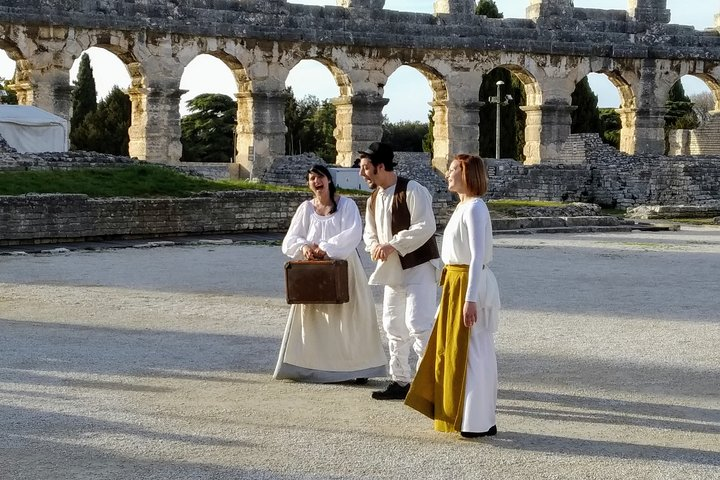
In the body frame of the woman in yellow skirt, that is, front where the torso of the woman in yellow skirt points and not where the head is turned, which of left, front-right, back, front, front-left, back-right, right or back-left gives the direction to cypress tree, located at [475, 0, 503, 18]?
right

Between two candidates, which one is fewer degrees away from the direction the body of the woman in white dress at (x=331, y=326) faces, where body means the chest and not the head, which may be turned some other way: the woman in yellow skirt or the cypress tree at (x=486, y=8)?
the woman in yellow skirt

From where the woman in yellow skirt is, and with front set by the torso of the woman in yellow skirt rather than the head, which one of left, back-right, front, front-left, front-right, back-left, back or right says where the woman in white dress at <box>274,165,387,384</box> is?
front-right

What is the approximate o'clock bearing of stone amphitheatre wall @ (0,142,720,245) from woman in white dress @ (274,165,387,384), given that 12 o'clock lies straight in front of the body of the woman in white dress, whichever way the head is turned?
The stone amphitheatre wall is roughly at 6 o'clock from the woman in white dress.

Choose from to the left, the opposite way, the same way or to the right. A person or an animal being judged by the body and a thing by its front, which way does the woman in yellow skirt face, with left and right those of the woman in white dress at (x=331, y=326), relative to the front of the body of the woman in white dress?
to the right

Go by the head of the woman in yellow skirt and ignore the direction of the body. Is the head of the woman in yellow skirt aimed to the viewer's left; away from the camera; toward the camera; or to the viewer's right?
to the viewer's left

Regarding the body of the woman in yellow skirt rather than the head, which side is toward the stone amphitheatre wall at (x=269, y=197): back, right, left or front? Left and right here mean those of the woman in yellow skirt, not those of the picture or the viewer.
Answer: right

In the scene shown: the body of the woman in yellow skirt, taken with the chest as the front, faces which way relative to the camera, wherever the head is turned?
to the viewer's left

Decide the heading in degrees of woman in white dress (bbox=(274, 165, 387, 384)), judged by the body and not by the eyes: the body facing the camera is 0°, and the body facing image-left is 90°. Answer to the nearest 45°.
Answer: approximately 0°

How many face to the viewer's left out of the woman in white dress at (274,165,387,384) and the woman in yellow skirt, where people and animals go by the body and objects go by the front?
1

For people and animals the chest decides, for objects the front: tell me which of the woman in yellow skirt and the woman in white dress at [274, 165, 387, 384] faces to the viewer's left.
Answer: the woman in yellow skirt

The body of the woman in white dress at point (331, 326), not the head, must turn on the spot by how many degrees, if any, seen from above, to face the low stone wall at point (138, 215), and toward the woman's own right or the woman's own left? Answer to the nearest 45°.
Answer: approximately 180°
